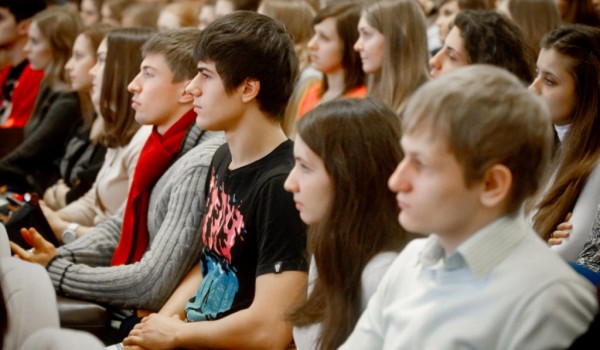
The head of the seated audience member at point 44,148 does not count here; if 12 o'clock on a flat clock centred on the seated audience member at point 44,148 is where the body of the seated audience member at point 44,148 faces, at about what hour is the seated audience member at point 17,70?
the seated audience member at point 17,70 is roughly at 3 o'clock from the seated audience member at point 44,148.

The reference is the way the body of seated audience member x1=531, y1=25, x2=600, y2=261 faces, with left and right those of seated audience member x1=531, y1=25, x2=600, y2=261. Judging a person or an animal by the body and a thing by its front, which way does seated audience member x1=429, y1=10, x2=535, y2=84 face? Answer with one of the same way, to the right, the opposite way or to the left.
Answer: the same way

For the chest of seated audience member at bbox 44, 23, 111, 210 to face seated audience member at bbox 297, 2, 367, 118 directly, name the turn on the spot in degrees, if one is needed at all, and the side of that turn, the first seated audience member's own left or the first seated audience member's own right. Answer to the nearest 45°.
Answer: approximately 180°

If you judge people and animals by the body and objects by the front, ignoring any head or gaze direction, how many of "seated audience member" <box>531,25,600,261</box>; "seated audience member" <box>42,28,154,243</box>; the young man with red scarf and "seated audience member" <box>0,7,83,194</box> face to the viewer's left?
4

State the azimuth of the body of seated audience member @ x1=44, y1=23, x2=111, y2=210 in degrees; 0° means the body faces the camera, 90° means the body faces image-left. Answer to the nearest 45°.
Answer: approximately 90°

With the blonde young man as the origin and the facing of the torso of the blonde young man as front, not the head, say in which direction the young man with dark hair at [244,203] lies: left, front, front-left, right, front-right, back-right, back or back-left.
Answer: right

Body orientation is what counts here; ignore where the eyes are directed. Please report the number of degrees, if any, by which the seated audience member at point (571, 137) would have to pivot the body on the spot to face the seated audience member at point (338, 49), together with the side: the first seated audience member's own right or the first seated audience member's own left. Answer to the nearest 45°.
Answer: approximately 45° to the first seated audience member's own right

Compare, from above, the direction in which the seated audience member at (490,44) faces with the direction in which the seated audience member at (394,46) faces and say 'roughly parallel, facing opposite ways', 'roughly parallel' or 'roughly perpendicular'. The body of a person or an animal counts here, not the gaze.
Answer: roughly parallel

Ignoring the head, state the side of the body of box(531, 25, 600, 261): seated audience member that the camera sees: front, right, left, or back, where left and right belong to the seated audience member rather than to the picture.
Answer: left

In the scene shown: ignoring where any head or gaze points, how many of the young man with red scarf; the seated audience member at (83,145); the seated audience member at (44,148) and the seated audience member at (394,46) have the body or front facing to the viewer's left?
4

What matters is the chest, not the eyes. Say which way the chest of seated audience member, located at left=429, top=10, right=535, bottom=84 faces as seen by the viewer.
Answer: to the viewer's left

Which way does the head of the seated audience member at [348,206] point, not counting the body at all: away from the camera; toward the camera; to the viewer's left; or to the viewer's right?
to the viewer's left

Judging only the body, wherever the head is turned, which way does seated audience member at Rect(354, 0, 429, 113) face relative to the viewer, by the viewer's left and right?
facing to the left of the viewer

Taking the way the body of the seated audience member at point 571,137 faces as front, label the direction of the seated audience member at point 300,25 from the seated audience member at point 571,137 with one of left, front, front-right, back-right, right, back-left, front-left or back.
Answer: front-right

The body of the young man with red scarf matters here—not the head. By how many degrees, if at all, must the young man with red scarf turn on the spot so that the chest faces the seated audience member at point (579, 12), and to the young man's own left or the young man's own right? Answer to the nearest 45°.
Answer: approximately 135° to the young man's own right

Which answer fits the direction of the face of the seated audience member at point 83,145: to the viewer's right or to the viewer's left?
to the viewer's left
